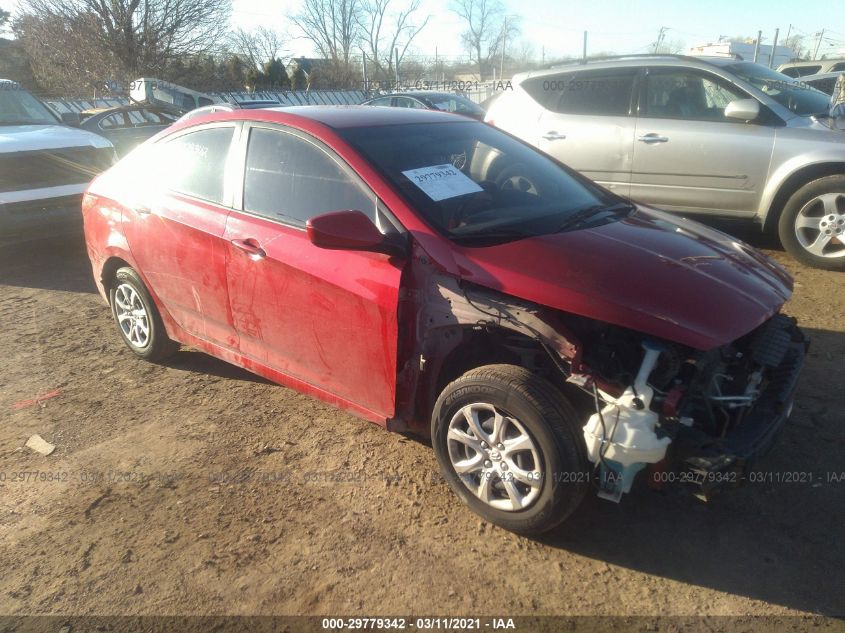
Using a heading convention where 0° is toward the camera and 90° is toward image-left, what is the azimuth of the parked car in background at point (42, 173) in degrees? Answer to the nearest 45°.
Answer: approximately 315°

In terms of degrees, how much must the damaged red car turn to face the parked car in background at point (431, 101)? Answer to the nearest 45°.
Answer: approximately 135° to its left

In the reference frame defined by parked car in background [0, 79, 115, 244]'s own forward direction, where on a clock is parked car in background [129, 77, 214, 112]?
parked car in background [129, 77, 214, 112] is roughly at 8 o'clock from parked car in background [0, 79, 115, 244].

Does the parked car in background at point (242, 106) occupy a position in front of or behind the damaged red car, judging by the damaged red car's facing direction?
behind

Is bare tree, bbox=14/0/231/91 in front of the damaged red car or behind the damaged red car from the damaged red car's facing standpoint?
behind

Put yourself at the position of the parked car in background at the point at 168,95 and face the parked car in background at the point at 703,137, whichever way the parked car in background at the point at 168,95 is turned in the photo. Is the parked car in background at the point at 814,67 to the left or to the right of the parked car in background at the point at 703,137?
left

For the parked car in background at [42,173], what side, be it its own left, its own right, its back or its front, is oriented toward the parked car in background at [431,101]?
left

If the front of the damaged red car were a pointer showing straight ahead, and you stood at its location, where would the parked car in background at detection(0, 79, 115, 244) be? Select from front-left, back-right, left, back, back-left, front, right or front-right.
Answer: back

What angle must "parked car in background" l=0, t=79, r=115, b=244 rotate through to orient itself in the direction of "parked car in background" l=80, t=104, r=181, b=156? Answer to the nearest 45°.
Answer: approximately 135° to its left
